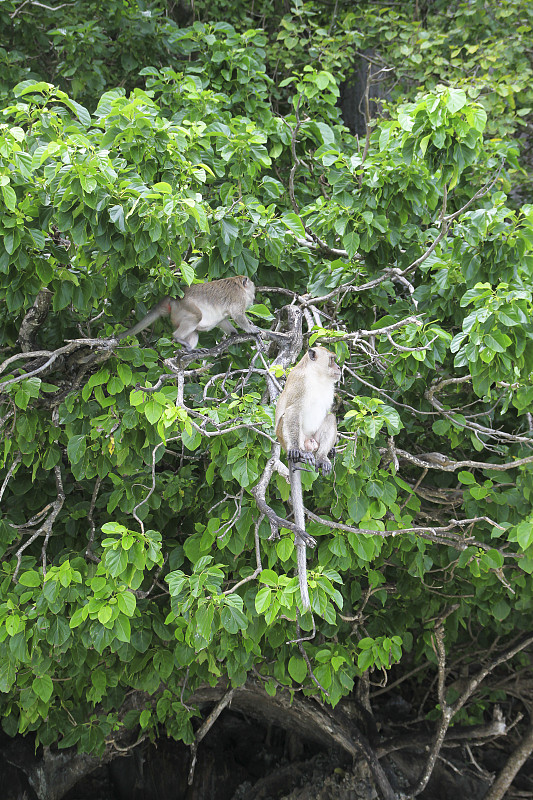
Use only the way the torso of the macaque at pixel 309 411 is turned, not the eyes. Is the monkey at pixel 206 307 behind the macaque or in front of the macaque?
behind

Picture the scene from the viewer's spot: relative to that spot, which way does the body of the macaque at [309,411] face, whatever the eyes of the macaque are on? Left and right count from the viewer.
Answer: facing the viewer and to the right of the viewer
